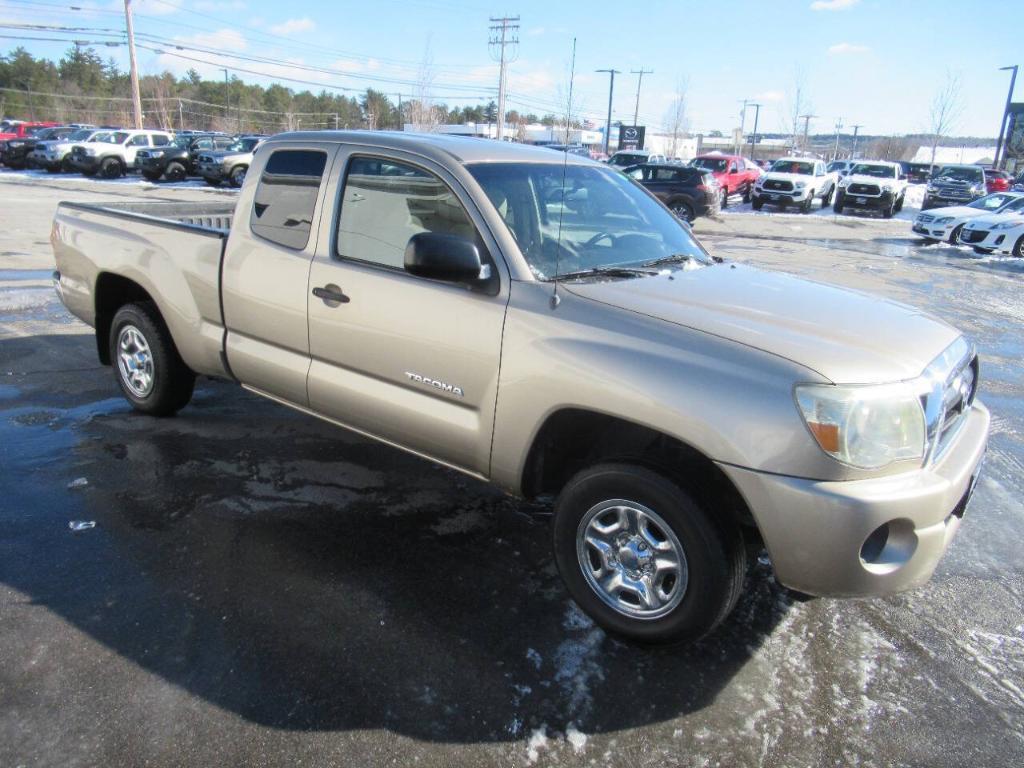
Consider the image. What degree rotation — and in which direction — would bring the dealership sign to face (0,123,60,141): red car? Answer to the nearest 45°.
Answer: approximately 90° to its right

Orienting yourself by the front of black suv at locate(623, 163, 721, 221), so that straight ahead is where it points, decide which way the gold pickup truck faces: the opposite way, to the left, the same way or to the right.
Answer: the opposite way

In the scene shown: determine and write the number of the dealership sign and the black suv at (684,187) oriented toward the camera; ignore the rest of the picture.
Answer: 1

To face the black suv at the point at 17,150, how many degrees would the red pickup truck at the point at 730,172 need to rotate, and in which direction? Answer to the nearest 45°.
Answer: approximately 45° to its right

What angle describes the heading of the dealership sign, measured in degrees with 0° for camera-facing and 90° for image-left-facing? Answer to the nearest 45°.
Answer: approximately 0°

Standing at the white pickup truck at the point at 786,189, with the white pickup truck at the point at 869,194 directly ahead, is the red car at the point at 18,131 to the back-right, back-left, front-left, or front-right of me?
back-left

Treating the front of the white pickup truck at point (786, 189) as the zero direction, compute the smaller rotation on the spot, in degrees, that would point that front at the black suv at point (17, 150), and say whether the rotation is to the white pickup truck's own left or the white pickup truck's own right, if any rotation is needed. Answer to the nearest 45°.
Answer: approximately 45° to the white pickup truck's own right

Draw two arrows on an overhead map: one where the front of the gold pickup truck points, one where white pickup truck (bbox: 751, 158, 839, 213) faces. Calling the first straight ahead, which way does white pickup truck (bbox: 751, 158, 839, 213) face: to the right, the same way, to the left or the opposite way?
to the right

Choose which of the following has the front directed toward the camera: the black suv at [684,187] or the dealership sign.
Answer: the dealership sign

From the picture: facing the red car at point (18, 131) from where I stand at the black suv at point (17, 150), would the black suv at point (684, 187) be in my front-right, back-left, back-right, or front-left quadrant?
back-right

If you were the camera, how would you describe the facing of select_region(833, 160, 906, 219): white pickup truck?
facing the viewer and to the left of the viewer

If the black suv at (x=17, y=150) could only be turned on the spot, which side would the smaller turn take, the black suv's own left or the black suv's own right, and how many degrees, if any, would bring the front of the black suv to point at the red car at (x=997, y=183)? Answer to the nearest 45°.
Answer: approximately 90° to the black suv's own left

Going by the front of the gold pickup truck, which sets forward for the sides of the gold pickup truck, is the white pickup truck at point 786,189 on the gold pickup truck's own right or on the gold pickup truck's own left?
on the gold pickup truck's own left
